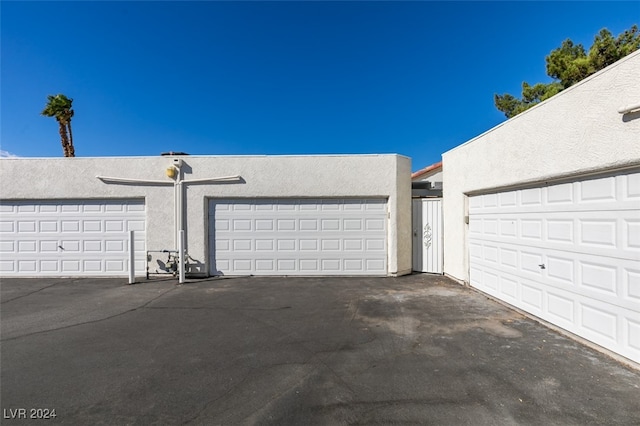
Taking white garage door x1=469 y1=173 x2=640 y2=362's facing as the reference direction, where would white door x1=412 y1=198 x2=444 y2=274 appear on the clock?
The white door is roughly at 3 o'clock from the white garage door.

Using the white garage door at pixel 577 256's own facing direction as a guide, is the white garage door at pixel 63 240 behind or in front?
in front

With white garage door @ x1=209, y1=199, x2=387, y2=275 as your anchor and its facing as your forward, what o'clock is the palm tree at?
The palm tree is roughly at 4 o'clock from the white garage door.

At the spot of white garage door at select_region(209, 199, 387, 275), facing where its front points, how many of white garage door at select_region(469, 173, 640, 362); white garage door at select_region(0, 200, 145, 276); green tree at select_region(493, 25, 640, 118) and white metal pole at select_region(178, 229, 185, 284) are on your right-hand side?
2

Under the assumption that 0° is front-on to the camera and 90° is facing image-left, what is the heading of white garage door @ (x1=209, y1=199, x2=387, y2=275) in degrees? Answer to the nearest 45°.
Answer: approximately 0°

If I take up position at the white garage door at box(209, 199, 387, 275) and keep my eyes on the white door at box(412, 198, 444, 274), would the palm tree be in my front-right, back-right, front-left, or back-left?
back-left

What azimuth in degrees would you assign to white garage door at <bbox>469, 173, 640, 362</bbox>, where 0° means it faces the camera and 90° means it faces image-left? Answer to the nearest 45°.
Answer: approximately 45°

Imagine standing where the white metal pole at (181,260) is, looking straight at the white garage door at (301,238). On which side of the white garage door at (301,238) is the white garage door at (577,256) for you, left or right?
right

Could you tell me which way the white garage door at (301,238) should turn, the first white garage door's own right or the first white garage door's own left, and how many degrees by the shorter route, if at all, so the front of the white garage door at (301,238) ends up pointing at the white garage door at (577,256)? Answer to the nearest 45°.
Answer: approximately 45° to the first white garage door's own left

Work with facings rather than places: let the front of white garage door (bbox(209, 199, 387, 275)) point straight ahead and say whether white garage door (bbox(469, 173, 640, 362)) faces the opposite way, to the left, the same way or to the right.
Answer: to the right

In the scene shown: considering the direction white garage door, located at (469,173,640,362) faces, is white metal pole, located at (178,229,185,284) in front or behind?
in front

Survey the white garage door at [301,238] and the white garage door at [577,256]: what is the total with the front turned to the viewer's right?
0

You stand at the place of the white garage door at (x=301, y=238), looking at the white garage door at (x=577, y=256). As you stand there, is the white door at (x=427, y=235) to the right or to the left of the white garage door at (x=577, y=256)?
left

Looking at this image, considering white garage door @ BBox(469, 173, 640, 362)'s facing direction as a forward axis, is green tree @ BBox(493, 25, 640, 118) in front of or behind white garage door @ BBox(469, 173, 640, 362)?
behind

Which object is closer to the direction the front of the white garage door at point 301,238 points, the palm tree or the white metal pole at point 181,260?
the white metal pole

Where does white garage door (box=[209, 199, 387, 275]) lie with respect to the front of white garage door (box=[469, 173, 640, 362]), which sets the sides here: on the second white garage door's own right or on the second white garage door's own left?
on the second white garage door's own right
